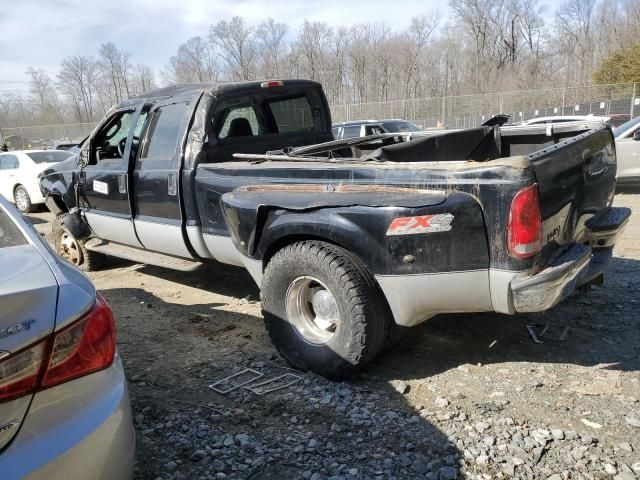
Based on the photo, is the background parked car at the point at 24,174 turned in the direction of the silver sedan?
no

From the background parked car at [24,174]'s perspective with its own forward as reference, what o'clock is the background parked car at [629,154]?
the background parked car at [629,154] is roughly at 6 o'clock from the background parked car at [24,174].

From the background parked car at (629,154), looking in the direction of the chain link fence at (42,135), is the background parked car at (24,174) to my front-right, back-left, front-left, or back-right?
front-left

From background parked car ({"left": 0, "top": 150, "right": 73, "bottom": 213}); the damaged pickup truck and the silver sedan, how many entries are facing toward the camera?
0

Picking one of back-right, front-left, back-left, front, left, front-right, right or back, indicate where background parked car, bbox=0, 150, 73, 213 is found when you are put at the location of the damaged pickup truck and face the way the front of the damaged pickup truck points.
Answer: front

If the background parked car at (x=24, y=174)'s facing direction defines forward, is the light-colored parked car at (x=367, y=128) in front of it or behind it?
behind

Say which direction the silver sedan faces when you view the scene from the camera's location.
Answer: facing away from the viewer and to the left of the viewer

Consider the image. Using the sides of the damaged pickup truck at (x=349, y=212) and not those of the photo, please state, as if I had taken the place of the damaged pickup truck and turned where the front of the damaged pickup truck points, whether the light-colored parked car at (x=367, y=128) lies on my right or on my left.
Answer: on my right

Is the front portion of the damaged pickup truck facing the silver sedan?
no

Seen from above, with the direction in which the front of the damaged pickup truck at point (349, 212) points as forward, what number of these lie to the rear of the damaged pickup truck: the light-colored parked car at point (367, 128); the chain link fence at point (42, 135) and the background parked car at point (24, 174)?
0

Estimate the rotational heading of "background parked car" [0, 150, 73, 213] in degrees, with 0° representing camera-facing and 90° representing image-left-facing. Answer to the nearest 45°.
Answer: approximately 135°

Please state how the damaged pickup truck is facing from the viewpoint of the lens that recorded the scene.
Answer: facing away from the viewer and to the left of the viewer

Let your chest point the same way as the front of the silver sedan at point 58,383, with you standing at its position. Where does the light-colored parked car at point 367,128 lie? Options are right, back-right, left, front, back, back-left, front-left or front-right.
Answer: right

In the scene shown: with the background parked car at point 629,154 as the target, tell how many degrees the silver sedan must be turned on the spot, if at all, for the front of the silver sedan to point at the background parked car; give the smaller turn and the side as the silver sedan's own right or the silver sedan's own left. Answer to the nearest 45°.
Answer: approximately 90° to the silver sedan's own right

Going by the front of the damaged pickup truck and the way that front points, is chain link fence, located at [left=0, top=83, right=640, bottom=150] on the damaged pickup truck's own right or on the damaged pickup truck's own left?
on the damaged pickup truck's own right

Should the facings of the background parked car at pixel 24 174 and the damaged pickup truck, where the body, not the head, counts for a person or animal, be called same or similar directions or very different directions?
same or similar directions

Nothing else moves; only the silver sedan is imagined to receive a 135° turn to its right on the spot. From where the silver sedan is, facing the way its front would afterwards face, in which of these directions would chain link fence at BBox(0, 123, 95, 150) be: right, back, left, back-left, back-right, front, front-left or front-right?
left

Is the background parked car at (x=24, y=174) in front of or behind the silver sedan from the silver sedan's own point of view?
in front

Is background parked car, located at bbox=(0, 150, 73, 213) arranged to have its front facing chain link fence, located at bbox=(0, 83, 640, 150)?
no
